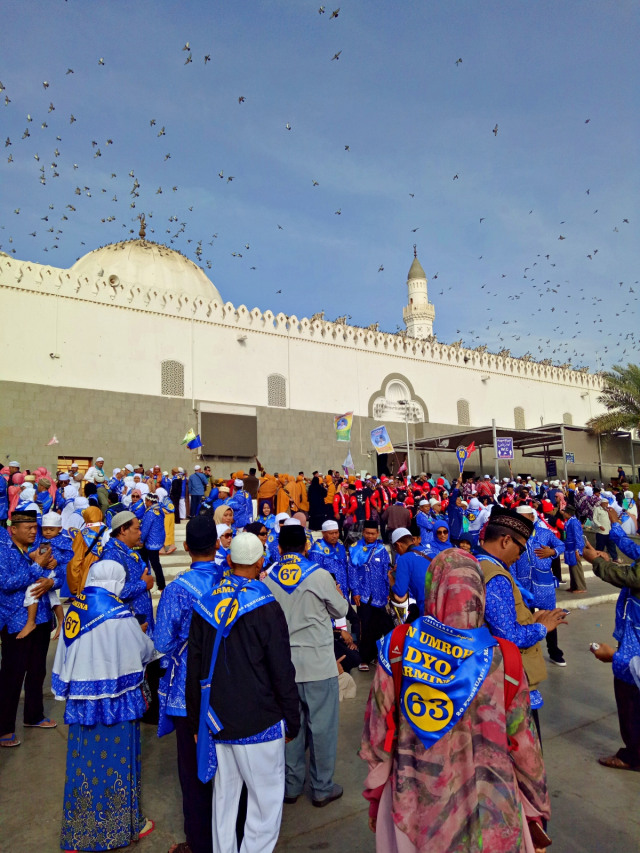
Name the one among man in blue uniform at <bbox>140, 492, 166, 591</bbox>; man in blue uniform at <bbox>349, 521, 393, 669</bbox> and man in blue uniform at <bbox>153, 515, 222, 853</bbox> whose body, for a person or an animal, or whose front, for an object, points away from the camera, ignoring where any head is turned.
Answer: man in blue uniform at <bbox>153, 515, 222, 853</bbox>

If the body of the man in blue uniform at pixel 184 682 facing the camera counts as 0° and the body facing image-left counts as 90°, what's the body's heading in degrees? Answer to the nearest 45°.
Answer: approximately 180°

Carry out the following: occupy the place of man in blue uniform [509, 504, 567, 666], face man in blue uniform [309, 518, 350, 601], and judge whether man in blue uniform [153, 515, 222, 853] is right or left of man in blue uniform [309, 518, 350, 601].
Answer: left

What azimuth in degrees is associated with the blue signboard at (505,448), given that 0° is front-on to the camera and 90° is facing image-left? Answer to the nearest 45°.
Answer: approximately 0°

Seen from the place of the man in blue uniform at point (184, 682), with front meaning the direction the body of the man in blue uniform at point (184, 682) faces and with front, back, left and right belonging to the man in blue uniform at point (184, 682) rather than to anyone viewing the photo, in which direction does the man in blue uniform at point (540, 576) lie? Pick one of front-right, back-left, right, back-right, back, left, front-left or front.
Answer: front-right

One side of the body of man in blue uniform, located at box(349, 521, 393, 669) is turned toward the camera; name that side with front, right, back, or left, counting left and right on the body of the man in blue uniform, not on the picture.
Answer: front

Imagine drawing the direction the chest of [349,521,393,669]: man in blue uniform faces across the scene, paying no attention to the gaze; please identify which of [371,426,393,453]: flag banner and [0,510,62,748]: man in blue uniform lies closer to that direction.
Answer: the man in blue uniform

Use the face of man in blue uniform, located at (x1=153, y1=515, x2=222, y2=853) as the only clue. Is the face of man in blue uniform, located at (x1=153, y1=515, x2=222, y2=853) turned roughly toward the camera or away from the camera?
away from the camera

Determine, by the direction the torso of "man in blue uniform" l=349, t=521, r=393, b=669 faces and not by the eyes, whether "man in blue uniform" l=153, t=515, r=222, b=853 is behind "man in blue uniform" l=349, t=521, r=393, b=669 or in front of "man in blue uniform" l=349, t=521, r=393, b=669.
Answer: in front

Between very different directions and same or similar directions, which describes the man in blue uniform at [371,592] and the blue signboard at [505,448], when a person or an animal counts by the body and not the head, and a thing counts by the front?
same or similar directions

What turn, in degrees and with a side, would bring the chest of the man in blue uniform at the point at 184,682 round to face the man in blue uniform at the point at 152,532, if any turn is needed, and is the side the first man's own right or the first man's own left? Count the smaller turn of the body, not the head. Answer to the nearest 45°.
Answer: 0° — they already face them

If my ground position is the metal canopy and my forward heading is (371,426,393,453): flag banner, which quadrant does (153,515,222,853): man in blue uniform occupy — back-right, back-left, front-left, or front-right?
front-left

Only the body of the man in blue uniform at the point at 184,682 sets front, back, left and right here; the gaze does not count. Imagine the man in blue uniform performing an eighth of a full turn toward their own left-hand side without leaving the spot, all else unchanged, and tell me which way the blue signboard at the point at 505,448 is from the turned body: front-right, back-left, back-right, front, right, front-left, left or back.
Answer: right

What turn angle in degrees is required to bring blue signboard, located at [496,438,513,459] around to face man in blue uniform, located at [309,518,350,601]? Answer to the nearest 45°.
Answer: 0° — it already faces them

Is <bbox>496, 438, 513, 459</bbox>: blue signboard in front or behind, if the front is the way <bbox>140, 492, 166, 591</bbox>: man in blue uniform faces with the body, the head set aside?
behind
